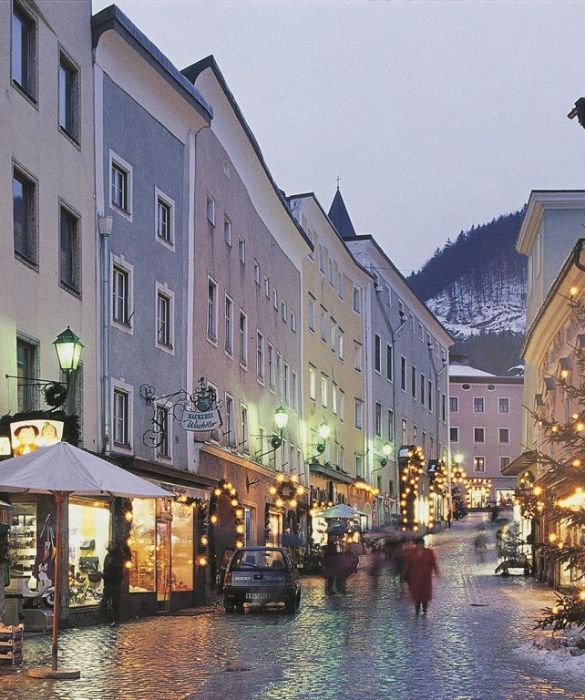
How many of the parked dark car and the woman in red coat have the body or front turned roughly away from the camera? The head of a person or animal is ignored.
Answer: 2

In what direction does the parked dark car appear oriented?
away from the camera

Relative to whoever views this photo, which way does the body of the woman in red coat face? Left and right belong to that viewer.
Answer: facing away from the viewer
